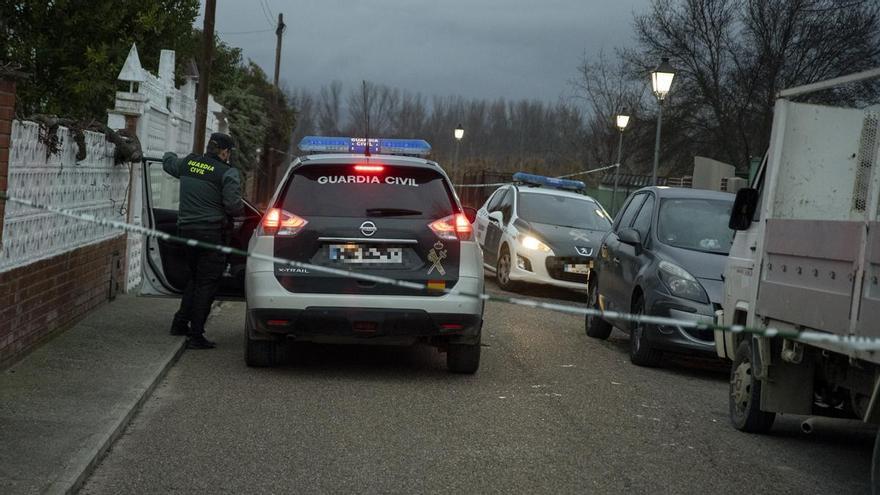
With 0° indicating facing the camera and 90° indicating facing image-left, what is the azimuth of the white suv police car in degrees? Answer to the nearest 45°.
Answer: approximately 180°

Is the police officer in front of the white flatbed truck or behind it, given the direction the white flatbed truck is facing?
in front

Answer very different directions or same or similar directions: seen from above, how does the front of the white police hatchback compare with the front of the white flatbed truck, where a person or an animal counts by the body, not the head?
very different directions

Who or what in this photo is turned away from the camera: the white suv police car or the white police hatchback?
the white suv police car

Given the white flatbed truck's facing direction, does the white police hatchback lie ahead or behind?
ahead

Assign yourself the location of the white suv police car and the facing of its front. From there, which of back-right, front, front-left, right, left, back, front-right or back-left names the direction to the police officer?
front-left

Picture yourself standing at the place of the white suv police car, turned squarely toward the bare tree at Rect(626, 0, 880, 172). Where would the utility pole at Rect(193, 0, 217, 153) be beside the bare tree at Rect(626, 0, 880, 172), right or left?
left

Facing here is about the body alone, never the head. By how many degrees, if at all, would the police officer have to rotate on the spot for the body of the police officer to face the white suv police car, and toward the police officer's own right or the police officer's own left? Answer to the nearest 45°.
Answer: approximately 90° to the police officer's own right

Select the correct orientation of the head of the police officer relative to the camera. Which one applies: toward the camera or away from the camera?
away from the camera

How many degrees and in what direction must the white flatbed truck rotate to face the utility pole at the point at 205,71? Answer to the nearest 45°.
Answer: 0° — it already faces it

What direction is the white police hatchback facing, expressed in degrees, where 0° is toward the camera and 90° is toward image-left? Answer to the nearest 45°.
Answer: approximately 315°

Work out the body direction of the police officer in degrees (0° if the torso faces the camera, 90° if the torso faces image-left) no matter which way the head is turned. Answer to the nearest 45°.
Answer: approximately 225°

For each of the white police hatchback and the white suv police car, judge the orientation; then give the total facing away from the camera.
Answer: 1

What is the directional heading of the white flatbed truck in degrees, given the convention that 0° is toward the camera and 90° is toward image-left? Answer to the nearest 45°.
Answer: approximately 135°
